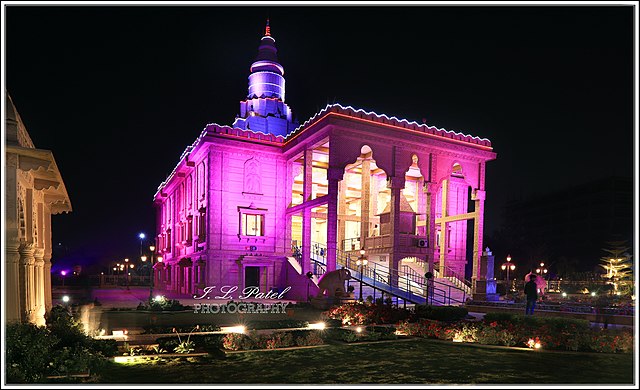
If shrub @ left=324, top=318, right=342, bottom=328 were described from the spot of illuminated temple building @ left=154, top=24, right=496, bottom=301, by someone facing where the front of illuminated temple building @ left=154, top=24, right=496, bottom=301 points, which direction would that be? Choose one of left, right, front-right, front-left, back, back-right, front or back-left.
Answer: front-right

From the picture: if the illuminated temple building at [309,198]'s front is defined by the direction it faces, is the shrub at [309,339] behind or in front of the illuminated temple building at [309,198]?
in front

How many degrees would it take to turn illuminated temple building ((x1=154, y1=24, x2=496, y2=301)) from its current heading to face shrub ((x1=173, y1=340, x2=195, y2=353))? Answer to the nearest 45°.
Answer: approximately 45° to its right

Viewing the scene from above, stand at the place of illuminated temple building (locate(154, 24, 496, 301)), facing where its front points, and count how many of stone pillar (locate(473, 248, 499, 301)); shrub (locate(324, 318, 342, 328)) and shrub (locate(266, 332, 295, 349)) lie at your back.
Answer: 0

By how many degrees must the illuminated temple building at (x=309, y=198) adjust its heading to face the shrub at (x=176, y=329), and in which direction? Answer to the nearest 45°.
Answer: approximately 45° to its right

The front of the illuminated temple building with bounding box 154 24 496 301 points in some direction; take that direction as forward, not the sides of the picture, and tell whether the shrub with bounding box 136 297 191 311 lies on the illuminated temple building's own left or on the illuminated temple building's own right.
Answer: on the illuminated temple building's own right

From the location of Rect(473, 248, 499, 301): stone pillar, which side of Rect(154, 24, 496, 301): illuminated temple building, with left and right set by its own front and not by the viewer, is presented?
front

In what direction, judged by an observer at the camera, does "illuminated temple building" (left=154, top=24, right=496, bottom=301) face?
facing the viewer and to the right of the viewer

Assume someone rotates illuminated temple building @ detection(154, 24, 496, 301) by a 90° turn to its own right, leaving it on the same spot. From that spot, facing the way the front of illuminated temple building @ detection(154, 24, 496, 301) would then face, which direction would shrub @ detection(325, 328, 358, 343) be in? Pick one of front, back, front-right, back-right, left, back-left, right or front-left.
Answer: front-left

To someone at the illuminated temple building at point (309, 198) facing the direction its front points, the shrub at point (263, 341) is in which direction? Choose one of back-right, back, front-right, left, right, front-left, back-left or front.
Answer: front-right

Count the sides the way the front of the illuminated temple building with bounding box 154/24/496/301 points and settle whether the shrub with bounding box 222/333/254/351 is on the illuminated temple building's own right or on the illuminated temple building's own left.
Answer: on the illuminated temple building's own right

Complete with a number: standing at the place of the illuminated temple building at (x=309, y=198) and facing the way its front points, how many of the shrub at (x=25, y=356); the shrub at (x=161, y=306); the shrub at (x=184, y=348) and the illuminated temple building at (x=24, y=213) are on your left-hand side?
0

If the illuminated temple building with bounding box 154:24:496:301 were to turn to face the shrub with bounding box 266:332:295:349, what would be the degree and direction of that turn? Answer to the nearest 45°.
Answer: approximately 45° to its right
